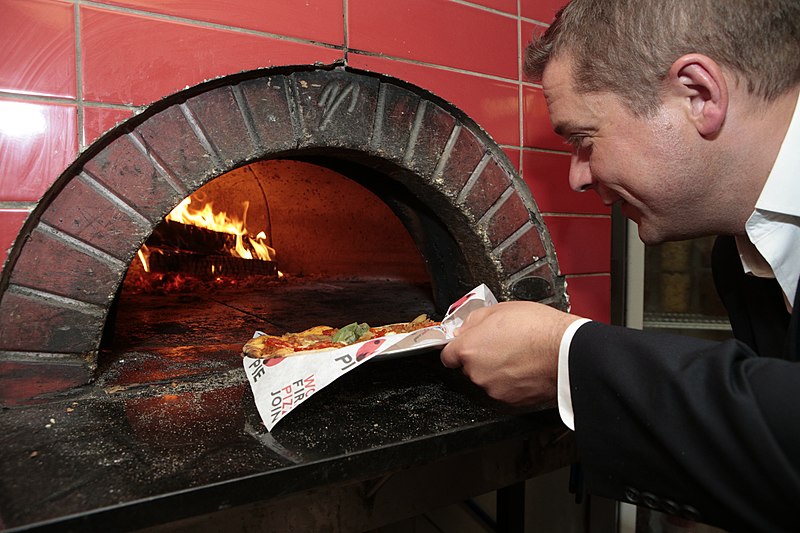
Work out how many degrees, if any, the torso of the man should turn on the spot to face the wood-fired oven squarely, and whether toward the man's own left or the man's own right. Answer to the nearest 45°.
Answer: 0° — they already face it

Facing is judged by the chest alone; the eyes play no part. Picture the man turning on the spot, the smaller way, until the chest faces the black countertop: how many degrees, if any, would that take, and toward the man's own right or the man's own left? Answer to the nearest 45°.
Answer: approximately 45° to the man's own left

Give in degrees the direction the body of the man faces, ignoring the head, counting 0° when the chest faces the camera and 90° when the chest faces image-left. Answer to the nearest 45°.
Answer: approximately 90°

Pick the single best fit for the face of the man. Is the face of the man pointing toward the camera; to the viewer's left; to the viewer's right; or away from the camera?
to the viewer's left
